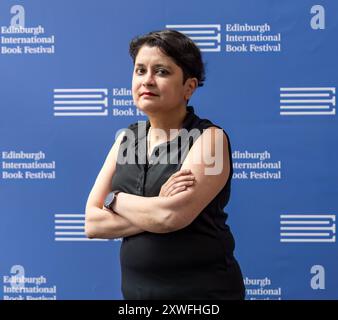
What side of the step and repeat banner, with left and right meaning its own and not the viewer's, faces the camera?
front

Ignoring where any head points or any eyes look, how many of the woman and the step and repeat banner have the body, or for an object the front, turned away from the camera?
0

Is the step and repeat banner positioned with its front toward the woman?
yes

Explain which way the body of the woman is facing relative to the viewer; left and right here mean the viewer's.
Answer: facing the viewer and to the left of the viewer
